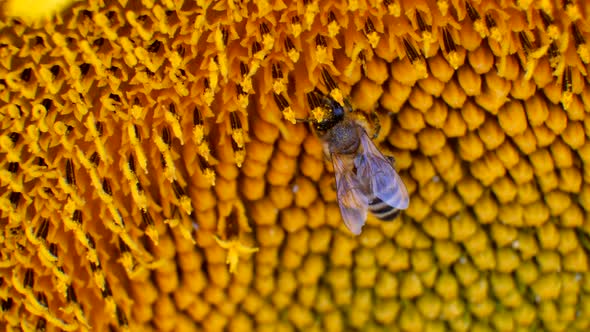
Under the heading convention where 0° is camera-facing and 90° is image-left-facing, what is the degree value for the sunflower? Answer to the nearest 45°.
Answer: approximately 0°

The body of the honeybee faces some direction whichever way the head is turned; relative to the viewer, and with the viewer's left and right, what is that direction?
facing away from the viewer and to the left of the viewer
